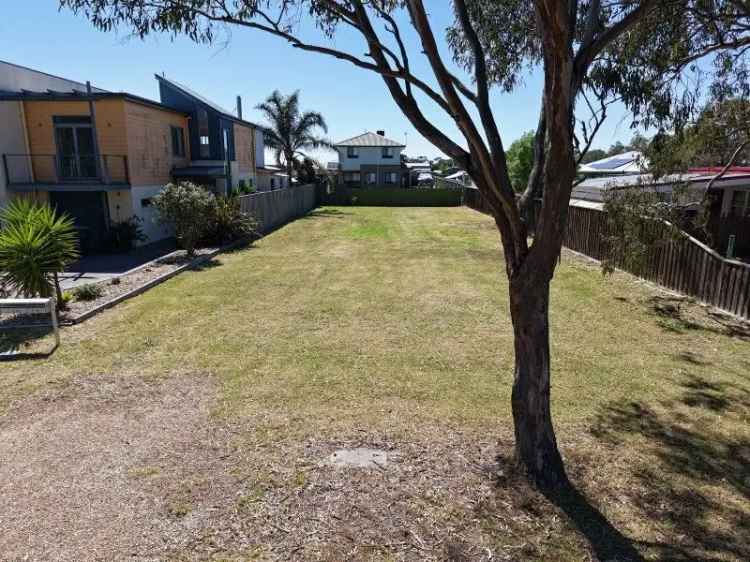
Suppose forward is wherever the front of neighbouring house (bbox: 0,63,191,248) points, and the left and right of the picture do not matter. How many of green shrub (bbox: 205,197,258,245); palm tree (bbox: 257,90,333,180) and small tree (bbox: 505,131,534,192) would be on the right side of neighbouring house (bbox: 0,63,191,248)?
0

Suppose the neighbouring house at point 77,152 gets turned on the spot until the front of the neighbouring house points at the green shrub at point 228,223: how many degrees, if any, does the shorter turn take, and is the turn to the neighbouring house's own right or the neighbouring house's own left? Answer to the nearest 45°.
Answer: approximately 45° to the neighbouring house's own left

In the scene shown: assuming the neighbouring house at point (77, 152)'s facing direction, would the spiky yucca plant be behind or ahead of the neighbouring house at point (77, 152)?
ahead

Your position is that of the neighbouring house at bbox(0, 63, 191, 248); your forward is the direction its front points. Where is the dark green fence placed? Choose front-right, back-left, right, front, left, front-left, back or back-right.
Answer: back-left

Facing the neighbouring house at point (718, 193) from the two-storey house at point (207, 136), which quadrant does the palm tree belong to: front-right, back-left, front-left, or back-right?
back-left

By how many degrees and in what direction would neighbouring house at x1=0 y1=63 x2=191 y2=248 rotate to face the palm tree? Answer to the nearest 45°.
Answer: approximately 135° to its left

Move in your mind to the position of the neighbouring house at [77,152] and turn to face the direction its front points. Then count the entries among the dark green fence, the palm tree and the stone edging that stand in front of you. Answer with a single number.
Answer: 1

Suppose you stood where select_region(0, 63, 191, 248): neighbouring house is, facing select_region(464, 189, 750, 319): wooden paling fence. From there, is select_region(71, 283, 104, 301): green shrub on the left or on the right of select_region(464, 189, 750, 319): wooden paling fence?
right

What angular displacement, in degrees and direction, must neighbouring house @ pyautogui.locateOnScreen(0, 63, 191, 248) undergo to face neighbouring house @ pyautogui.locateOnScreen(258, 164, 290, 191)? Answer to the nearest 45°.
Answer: approximately 135° to its left

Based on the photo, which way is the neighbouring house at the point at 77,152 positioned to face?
toward the camera

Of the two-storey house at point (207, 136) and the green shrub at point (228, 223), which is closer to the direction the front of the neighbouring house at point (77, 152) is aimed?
the green shrub

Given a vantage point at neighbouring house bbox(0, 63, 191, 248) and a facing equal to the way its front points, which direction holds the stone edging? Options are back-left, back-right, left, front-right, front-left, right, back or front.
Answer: front

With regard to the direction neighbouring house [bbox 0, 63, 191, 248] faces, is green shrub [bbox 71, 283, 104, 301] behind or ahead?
ahead
